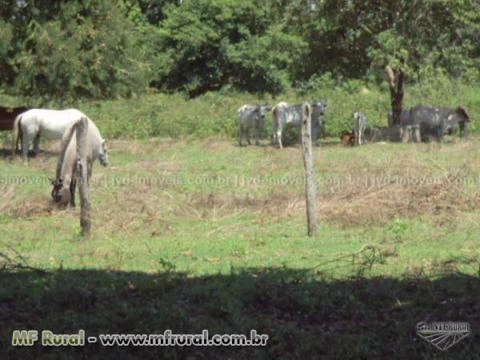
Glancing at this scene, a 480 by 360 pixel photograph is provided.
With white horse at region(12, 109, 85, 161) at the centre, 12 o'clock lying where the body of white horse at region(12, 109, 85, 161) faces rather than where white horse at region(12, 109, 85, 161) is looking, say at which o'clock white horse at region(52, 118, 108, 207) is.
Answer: white horse at region(52, 118, 108, 207) is roughly at 3 o'clock from white horse at region(12, 109, 85, 161).

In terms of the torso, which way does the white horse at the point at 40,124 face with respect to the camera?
to the viewer's right

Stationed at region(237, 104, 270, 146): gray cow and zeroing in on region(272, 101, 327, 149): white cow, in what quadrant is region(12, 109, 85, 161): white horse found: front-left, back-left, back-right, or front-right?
back-right

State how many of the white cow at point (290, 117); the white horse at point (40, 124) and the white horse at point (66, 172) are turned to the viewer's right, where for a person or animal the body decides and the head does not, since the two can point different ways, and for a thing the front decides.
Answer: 2

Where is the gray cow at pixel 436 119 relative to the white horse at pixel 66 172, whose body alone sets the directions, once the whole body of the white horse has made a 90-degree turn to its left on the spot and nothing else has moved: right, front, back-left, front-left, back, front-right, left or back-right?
left

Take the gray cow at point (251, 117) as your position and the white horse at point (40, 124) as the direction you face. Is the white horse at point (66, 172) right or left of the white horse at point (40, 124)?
left

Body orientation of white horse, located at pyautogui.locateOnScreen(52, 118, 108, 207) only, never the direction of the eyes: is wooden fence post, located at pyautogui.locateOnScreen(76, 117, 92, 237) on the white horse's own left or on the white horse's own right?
on the white horse's own left

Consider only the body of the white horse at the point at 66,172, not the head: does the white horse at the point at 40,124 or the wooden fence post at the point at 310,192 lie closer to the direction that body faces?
the wooden fence post

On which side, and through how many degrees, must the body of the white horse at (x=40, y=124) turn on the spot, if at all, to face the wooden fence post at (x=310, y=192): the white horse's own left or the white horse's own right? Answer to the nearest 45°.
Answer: approximately 90° to the white horse's own right
